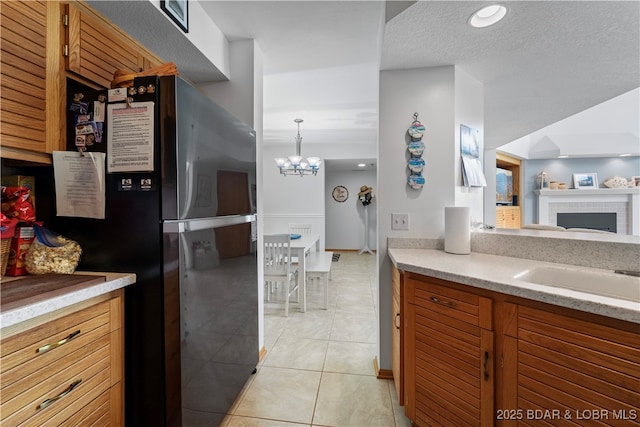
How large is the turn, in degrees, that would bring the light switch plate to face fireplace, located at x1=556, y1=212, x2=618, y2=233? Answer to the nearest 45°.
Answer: approximately 135° to its left

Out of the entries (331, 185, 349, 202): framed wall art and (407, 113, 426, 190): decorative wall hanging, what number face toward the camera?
2

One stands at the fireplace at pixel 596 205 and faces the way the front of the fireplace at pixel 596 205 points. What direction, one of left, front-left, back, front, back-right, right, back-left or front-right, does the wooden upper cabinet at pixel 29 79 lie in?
front

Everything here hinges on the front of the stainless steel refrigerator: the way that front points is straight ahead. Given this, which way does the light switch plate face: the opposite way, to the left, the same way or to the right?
to the right

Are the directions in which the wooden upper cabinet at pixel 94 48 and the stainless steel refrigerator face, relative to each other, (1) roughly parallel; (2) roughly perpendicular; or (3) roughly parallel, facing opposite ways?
roughly parallel

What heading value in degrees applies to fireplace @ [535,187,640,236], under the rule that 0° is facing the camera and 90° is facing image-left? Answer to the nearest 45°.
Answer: approximately 0°

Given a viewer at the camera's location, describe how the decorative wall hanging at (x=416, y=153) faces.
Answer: facing the viewer

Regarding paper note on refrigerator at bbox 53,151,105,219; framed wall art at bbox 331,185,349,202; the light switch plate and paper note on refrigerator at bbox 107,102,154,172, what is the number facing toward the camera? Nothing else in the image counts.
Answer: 4

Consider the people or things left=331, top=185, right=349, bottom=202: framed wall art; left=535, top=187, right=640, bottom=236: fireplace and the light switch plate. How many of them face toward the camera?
3

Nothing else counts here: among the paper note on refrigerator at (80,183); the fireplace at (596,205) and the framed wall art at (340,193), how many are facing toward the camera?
3

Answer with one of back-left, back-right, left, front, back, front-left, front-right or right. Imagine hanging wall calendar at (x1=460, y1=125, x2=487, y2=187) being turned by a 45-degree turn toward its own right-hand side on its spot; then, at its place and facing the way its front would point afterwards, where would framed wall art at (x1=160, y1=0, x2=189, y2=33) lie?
front-right

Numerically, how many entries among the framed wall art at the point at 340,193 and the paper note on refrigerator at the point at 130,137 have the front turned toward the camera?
2
